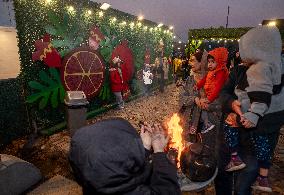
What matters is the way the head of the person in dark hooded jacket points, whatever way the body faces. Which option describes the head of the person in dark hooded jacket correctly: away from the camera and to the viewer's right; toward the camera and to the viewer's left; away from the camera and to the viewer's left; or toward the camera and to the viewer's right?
away from the camera and to the viewer's right

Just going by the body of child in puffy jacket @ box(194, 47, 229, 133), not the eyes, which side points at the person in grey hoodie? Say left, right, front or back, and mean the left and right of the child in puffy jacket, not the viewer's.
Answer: left

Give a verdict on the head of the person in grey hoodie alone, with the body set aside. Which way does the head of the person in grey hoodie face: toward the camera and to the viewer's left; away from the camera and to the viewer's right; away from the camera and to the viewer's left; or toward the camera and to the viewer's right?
away from the camera and to the viewer's left

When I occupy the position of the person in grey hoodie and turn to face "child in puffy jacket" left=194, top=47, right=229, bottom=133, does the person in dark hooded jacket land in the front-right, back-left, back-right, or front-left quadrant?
back-left

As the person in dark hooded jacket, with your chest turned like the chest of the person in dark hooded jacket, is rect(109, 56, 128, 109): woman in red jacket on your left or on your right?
on your left

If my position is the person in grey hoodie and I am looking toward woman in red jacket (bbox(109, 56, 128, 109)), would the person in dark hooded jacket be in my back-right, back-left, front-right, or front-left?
back-left

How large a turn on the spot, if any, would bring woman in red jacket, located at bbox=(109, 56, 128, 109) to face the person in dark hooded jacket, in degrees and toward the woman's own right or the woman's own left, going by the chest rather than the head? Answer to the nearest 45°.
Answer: approximately 45° to the woman's own right
